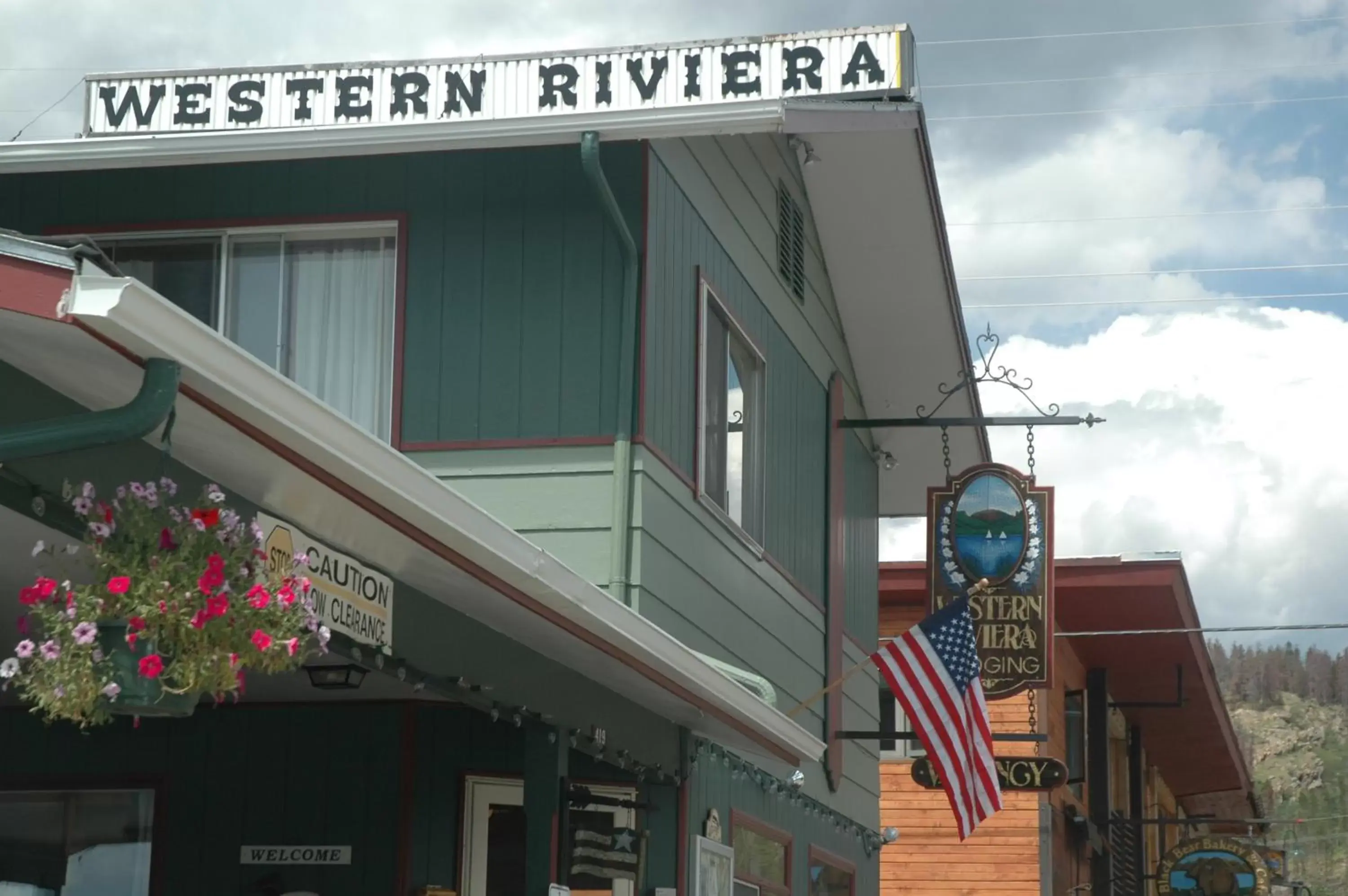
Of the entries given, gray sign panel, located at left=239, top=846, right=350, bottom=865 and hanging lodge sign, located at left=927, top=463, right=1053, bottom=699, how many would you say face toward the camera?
2

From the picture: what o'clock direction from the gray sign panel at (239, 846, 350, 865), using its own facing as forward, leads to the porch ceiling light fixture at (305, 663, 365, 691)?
The porch ceiling light fixture is roughly at 12 o'clock from the gray sign panel.

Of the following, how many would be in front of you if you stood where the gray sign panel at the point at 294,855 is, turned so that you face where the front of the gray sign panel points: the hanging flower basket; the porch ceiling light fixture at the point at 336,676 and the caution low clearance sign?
3

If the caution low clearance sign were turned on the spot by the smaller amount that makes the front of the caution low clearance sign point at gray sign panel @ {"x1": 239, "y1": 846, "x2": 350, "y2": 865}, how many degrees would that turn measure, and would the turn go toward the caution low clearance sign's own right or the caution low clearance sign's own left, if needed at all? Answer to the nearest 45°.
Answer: approximately 135° to the caution low clearance sign's own left

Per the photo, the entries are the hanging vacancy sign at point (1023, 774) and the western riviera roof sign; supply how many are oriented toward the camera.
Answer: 2

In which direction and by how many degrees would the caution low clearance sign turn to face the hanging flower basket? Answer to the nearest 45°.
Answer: approximately 45° to its right

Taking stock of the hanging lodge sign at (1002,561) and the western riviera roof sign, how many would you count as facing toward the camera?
2

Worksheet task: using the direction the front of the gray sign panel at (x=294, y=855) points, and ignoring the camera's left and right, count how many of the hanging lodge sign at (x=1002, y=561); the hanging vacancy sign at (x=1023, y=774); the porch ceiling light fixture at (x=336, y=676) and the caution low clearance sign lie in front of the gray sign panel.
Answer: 2

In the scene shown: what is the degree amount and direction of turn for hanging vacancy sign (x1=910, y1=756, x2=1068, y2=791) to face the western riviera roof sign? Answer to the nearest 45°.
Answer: approximately 45° to its right

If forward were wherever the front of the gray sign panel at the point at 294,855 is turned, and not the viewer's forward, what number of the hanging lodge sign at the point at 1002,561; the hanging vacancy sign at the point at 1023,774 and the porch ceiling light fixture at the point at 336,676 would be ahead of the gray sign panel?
1

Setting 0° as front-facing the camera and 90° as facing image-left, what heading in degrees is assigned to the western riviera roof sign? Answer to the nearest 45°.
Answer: approximately 0°
